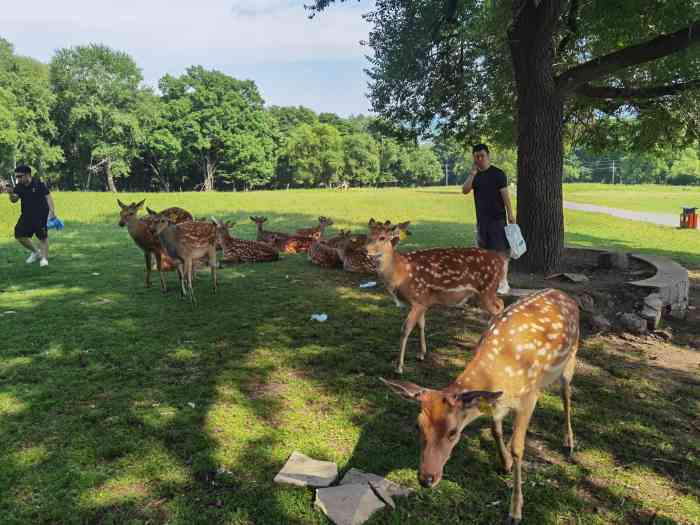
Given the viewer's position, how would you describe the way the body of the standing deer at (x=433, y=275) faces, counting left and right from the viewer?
facing to the left of the viewer

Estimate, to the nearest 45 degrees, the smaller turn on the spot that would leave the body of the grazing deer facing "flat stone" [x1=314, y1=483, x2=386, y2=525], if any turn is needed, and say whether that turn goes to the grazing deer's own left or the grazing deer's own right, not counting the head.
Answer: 0° — it already faces it

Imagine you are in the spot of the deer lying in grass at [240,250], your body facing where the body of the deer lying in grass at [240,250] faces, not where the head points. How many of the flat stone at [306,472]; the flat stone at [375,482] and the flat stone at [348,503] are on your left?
3

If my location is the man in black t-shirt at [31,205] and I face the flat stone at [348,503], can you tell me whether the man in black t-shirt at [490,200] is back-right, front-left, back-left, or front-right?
front-left

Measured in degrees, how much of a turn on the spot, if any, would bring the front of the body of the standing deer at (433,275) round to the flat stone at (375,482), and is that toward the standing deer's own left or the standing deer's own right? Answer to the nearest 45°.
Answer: approximately 90° to the standing deer's own left

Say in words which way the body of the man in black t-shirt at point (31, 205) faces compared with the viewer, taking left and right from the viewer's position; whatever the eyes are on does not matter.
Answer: facing the viewer and to the left of the viewer

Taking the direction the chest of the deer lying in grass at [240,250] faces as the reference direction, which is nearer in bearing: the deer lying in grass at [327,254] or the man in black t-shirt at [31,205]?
the man in black t-shirt

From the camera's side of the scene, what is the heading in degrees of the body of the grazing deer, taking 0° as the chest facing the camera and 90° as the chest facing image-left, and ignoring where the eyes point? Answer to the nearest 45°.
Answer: approximately 45°

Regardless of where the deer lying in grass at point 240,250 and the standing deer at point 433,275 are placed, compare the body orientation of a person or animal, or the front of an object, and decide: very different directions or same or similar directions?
same or similar directions

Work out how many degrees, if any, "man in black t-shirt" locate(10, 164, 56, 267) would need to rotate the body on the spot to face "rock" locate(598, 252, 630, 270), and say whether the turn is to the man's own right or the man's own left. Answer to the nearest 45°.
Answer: approximately 90° to the man's own left

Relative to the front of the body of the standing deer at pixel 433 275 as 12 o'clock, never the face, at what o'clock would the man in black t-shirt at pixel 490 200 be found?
The man in black t-shirt is roughly at 4 o'clock from the standing deer.

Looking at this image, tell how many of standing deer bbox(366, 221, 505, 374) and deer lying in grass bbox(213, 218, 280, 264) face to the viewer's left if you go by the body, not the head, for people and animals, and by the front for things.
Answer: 2

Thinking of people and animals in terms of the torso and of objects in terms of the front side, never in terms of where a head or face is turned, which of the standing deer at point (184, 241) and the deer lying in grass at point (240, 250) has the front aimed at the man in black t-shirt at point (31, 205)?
the deer lying in grass

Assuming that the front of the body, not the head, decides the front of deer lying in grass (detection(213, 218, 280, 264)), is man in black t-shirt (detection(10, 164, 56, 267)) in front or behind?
in front

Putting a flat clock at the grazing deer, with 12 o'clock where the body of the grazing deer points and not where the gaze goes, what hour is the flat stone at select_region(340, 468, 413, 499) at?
The flat stone is roughly at 1 o'clock from the grazing deer.
